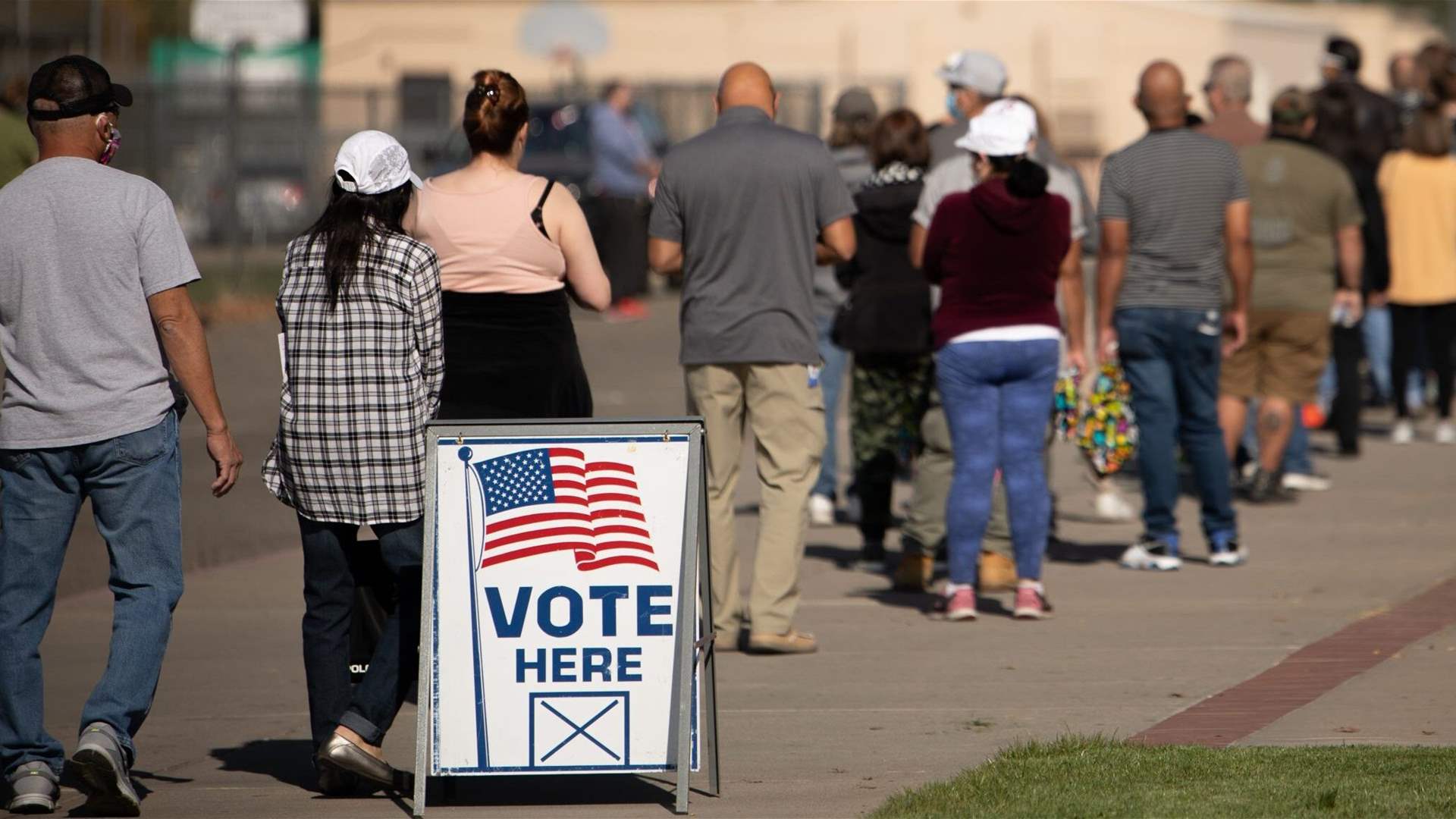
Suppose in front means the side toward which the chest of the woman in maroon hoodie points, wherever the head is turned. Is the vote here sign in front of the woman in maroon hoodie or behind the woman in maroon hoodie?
behind

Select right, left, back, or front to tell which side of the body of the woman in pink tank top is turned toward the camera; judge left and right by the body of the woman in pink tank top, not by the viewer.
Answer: back

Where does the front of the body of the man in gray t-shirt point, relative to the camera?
away from the camera

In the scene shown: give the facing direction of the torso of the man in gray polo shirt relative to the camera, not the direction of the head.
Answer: away from the camera

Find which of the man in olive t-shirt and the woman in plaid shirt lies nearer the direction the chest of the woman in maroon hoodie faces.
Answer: the man in olive t-shirt

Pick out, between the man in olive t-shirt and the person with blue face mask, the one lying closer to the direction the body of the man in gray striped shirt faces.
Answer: the man in olive t-shirt

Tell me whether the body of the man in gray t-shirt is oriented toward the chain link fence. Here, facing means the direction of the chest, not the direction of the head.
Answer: yes

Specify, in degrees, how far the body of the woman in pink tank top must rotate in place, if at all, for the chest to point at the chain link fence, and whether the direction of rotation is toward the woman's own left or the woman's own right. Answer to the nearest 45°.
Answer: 0° — they already face it

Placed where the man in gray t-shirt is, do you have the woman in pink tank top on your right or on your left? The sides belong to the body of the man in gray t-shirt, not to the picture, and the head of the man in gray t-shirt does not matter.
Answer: on your right

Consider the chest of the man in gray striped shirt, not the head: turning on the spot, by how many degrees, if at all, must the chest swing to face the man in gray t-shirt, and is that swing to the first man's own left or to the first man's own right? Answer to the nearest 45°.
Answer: approximately 135° to the first man's own left

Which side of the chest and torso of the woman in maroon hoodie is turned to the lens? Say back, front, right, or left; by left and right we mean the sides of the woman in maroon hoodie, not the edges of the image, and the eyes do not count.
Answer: back

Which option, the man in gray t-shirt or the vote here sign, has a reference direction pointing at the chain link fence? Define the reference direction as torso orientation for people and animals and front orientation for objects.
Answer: the man in gray t-shirt

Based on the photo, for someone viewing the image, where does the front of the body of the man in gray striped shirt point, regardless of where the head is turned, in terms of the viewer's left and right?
facing away from the viewer

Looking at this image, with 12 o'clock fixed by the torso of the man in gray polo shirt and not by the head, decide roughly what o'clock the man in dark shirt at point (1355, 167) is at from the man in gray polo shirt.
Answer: The man in dark shirt is roughly at 1 o'clock from the man in gray polo shirt.

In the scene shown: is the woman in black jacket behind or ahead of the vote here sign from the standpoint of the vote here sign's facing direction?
behind
